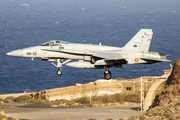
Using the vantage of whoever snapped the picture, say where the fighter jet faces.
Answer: facing to the left of the viewer
